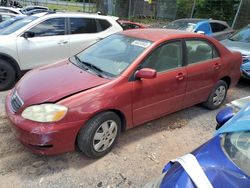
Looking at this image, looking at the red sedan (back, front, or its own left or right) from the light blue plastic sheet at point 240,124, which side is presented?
left

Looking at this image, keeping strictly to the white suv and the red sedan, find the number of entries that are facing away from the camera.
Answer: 0

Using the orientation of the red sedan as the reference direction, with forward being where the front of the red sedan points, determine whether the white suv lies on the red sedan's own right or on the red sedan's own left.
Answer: on the red sedan's own right

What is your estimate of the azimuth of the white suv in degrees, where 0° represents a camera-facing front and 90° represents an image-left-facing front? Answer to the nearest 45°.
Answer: approximately 45°

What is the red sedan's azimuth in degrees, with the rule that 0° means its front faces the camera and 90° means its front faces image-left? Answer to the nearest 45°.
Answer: approximately 45°
